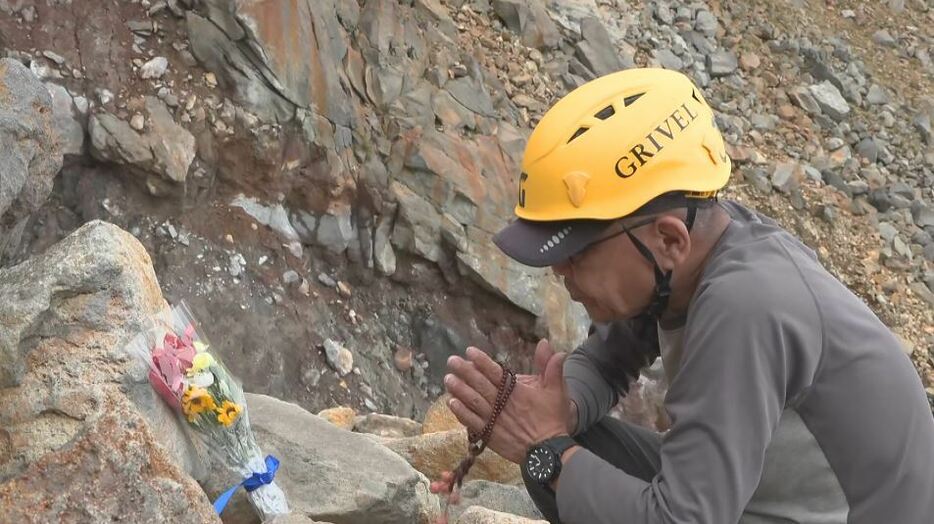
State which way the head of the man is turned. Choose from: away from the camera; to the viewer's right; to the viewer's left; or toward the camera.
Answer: to the viewer's left

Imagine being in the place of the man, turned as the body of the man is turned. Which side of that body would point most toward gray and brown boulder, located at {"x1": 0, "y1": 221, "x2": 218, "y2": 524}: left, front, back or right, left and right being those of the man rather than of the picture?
front

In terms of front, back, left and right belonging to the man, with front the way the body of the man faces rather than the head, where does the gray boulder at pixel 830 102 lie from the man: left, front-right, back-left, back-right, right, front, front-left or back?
right

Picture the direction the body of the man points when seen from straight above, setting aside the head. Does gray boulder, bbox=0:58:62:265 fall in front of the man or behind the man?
in front

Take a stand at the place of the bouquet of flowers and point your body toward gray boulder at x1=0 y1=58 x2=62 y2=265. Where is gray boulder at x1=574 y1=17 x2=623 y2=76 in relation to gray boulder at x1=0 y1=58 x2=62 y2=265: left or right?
right

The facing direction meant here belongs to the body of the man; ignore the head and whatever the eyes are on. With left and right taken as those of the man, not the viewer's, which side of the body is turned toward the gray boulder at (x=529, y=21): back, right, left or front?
right

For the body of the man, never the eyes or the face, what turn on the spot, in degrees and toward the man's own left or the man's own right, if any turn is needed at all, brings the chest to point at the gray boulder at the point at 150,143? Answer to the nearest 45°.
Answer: approximately 45° to the man's own right

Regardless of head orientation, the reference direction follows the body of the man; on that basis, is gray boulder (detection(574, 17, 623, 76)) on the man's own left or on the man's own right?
on the man's own right

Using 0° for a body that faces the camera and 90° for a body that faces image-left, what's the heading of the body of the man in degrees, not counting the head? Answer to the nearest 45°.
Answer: approximately 90°

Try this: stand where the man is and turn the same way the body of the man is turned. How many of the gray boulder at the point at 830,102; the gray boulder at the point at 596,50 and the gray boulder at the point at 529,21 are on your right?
3
